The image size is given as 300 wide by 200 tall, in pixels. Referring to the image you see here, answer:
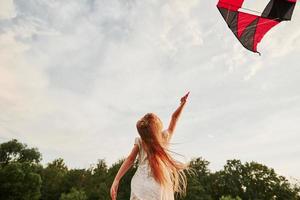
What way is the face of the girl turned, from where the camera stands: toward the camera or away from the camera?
away from the camera

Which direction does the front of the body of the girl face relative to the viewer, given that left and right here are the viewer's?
facing away from the viewer
